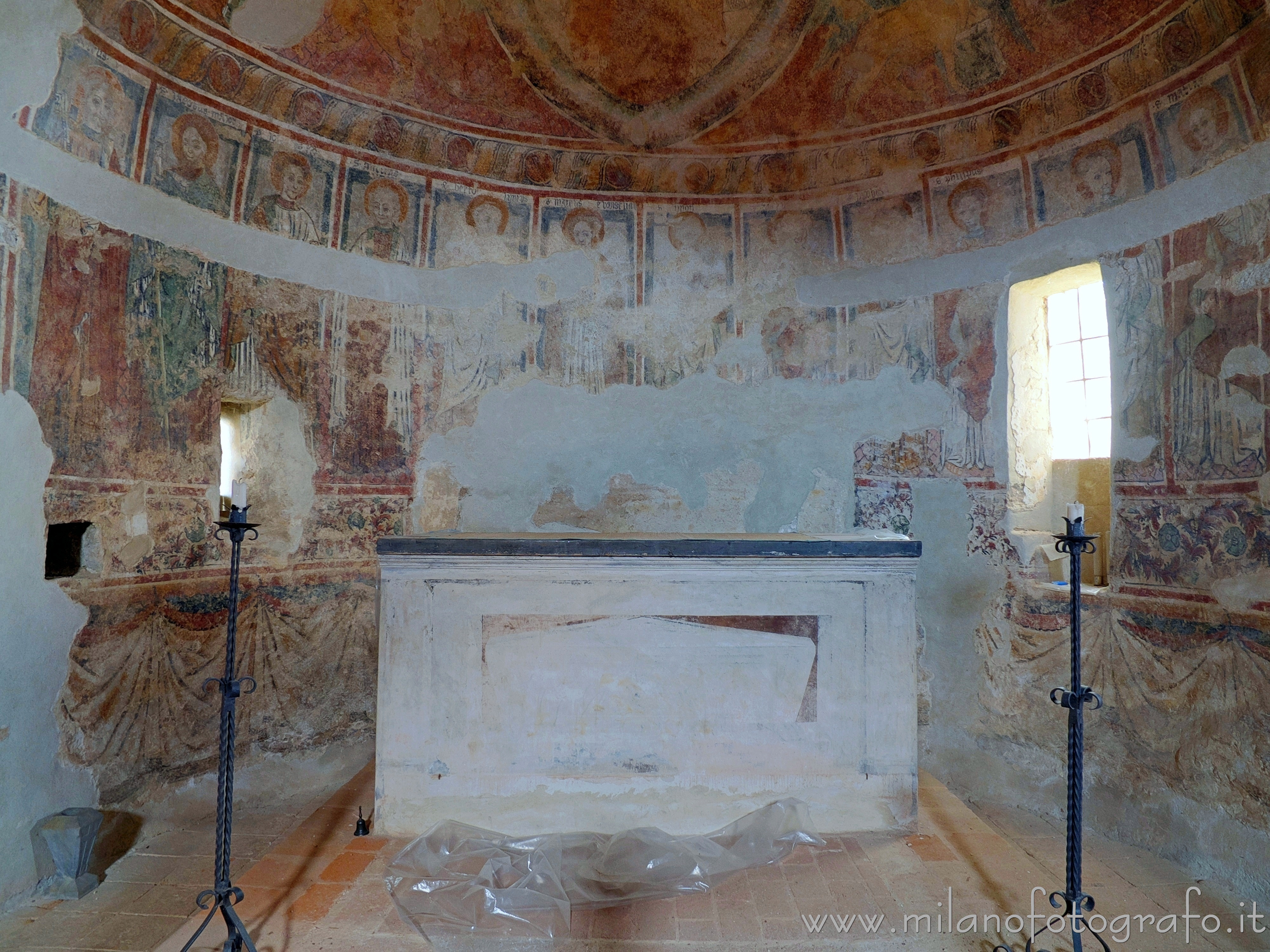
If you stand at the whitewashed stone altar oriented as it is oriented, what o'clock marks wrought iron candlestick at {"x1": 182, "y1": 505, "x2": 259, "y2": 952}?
The wrought iron candlestick is roughly at 2 o'clock from the whitewashed stone altar.

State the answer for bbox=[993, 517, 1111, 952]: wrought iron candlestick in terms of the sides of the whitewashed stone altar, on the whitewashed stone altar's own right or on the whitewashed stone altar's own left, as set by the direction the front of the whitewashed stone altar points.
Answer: on the whitewashed stone altar's own left

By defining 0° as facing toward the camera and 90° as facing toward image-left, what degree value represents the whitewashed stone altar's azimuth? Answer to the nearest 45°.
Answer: approximately 0°
